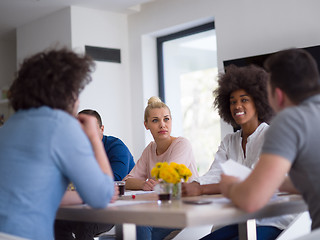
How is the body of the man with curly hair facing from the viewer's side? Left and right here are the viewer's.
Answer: facing away from the viewer and to the right of the viewer

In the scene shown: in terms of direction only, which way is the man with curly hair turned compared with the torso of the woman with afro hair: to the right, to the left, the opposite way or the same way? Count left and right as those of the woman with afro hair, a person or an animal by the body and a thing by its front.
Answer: the opposite way

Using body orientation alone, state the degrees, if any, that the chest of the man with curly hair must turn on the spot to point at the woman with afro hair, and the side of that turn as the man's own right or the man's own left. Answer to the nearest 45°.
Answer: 0° — they already face them

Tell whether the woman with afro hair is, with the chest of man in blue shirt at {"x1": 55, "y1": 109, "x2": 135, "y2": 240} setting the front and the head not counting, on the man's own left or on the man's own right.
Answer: on the man's own left

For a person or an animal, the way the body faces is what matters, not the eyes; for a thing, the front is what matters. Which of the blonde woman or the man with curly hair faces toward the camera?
the blonde woman

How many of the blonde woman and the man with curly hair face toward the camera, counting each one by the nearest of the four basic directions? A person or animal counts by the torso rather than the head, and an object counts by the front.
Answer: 1

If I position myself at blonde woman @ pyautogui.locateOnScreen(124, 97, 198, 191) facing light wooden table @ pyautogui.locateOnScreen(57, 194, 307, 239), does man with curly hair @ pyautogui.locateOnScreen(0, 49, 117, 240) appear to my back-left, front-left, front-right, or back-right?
front-right

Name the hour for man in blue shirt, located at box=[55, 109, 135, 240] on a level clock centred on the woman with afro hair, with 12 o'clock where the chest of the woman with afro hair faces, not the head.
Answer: The man in blue shirt is roughly at 2 o'clock from the woman with afro hair.

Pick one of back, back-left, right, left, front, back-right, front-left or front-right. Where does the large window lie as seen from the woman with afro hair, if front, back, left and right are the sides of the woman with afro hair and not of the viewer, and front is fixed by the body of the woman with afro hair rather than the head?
back-right

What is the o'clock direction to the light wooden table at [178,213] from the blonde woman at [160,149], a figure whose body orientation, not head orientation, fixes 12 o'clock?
The light wooden table is roughly at 12 o'clock from the blonde woman.

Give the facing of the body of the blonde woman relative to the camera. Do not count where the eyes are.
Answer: toward the camera

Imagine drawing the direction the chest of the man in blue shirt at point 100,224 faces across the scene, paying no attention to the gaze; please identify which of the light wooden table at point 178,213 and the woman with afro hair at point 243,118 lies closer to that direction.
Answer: the light wooden table

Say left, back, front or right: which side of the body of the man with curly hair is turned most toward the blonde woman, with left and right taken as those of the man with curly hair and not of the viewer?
front
